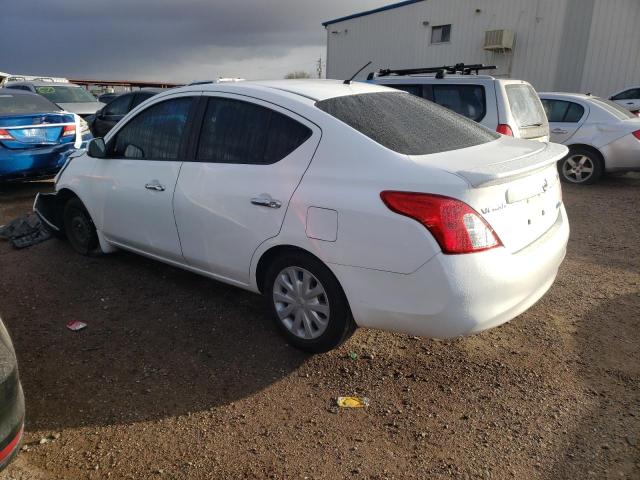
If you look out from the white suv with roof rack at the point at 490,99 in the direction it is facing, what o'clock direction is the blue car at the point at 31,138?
The blue car is roughly at 10 o'clock from the white suv with roof rack.

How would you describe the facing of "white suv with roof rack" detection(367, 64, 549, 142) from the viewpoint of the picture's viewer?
facing away from the viewer and to the left of the viewer

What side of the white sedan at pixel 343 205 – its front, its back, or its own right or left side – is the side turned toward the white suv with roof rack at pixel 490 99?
right

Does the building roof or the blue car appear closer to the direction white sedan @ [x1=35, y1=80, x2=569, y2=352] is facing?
the blue car

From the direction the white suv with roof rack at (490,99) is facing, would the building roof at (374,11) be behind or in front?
in front

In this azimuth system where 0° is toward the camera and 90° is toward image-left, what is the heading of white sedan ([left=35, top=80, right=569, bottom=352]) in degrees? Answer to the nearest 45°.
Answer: approximately 135°

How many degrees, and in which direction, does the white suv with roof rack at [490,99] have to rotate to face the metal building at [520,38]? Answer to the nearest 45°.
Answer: approximately 45° to its right

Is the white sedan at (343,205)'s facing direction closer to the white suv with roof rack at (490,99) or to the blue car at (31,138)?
the blue car

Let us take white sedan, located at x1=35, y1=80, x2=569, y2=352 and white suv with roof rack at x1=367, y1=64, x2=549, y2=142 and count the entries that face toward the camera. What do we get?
0

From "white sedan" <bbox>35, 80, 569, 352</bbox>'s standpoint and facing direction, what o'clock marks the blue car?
The blue car is roughly at 12 o'clock from the white sedan.

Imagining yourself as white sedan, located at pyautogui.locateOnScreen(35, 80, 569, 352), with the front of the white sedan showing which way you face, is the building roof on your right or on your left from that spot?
on your right

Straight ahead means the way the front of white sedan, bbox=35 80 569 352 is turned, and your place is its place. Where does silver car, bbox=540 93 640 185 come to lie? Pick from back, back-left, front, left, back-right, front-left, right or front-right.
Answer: right

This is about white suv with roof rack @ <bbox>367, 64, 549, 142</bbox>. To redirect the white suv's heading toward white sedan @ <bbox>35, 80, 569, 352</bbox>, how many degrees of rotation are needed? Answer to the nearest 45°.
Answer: approximately 135° to its left

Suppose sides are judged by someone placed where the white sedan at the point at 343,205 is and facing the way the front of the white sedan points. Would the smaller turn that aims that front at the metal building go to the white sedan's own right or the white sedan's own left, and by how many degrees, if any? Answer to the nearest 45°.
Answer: approximately 90° to the white sedan's own right
